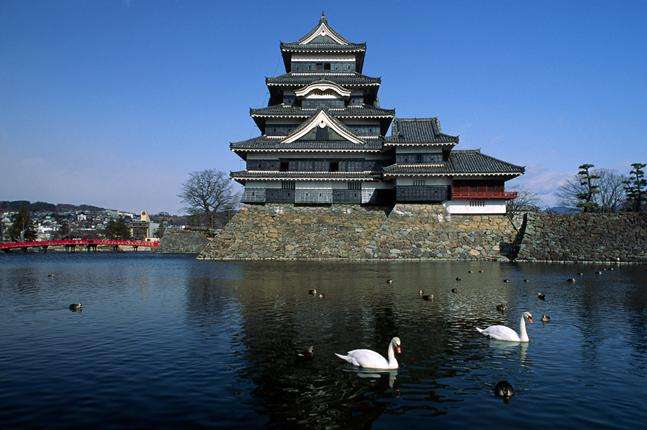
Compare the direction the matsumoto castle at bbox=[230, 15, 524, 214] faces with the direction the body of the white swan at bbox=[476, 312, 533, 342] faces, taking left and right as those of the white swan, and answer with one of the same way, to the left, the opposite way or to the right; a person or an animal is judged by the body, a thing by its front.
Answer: to the right

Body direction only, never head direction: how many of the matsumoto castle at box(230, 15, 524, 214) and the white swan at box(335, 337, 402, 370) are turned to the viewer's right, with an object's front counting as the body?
1

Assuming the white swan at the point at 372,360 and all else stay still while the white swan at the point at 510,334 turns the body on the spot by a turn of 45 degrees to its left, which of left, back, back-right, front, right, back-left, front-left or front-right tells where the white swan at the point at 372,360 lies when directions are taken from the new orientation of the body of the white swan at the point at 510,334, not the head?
back

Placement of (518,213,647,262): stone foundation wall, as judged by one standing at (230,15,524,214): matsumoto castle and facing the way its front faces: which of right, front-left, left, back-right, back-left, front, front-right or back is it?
left

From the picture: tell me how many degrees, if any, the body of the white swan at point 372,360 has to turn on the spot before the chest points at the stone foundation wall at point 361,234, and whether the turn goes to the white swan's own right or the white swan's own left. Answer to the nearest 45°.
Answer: approximately 90° to the white swan's own left

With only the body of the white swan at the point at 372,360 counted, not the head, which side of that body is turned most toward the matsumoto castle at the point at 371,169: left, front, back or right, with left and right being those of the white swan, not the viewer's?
left

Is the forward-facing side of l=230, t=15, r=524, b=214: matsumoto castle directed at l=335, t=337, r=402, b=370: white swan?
yes

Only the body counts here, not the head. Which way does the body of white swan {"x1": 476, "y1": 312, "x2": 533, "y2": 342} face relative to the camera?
to the viewer's right

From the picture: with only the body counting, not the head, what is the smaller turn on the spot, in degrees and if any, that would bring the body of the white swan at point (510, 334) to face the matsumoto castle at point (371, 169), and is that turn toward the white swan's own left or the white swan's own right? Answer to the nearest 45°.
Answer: approximately 90° to the white swan's own left

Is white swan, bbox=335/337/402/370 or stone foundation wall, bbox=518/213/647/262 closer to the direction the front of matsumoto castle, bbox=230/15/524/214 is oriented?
the white swan

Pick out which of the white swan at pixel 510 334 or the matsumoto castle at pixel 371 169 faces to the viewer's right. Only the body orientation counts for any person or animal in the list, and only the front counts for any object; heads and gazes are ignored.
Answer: the white swan

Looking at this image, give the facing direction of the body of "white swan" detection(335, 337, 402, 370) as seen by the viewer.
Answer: to the viewer's right
